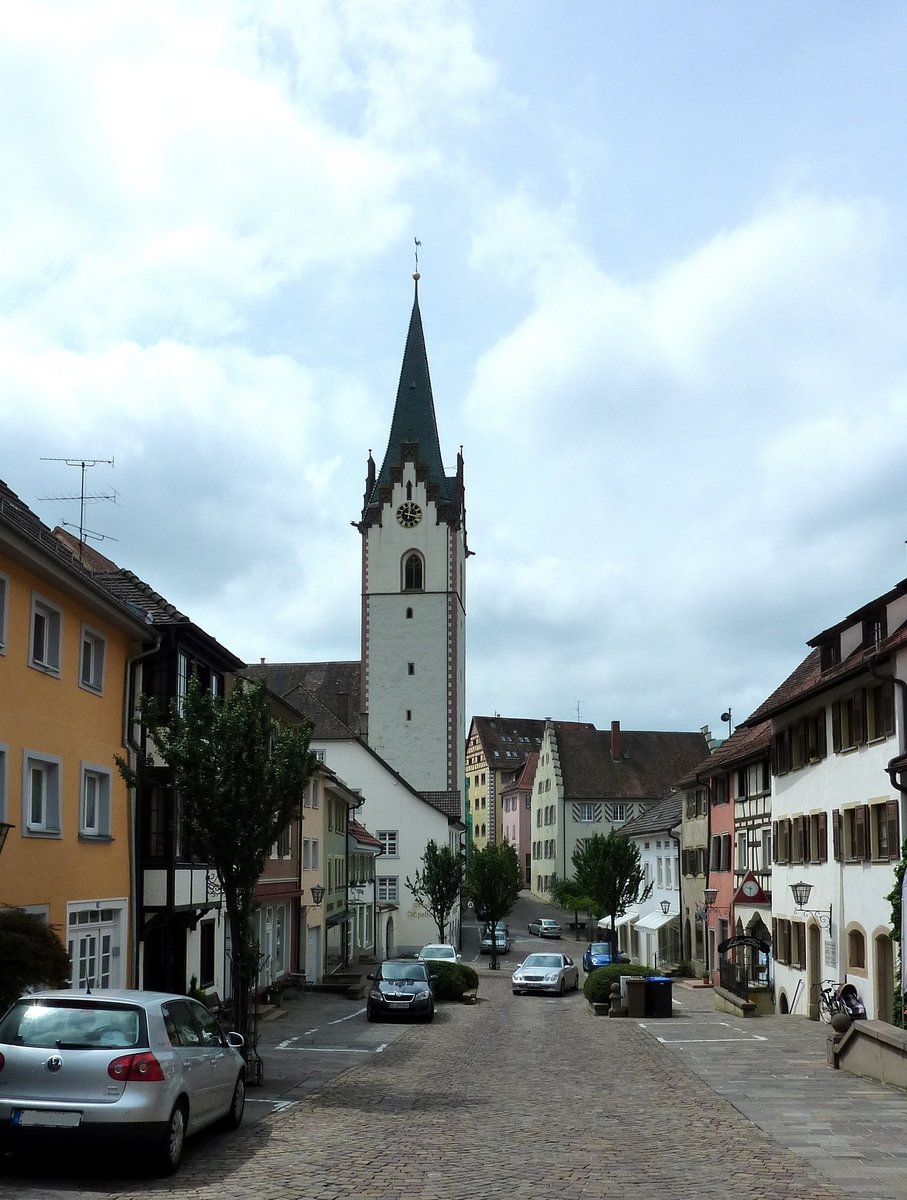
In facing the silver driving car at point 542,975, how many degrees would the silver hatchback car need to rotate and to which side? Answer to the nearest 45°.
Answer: approximately 45° to its left

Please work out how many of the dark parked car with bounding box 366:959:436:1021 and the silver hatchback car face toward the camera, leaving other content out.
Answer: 1

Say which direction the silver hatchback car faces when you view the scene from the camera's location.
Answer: facing away from the viewer and to the right of the viewer

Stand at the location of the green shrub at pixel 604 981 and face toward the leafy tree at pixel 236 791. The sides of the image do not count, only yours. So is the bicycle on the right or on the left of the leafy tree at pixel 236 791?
left

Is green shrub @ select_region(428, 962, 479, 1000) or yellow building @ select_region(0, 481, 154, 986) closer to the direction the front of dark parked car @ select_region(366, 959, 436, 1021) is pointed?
the yellow building

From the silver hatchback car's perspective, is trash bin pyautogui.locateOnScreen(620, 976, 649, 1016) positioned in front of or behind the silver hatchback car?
in front

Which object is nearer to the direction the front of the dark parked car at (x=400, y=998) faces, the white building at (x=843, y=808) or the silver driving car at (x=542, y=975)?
the white building

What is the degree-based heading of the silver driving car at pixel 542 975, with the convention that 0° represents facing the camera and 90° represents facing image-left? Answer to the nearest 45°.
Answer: approximately 45°

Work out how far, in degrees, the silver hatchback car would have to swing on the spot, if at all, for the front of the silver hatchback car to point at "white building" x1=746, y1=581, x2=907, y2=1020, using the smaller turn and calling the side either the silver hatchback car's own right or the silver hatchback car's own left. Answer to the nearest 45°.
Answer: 0° — it already faces it

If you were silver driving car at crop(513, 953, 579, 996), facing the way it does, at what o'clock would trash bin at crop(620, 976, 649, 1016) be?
The trash bin is roughly at 10 o'clock from the silver driving car.

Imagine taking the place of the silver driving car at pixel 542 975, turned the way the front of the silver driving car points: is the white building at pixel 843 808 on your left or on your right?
on your left

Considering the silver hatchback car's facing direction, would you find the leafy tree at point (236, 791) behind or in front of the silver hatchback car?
in front
